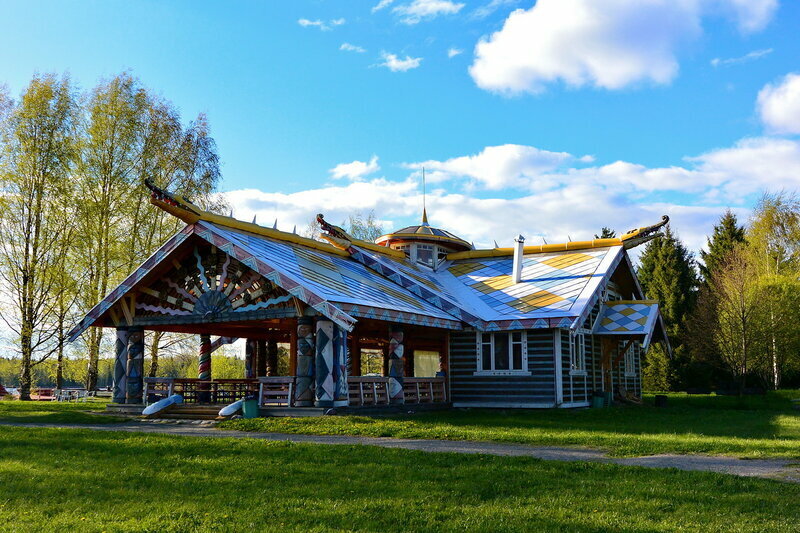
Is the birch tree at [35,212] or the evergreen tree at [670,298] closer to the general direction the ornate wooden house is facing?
the birch tree

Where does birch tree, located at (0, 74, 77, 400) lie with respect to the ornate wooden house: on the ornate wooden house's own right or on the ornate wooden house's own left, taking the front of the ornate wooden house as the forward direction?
on the ornate wooden house's own right

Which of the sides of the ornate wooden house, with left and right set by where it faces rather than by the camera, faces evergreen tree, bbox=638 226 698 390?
back

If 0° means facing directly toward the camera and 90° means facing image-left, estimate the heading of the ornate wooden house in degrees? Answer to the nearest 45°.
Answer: approximately 45°
